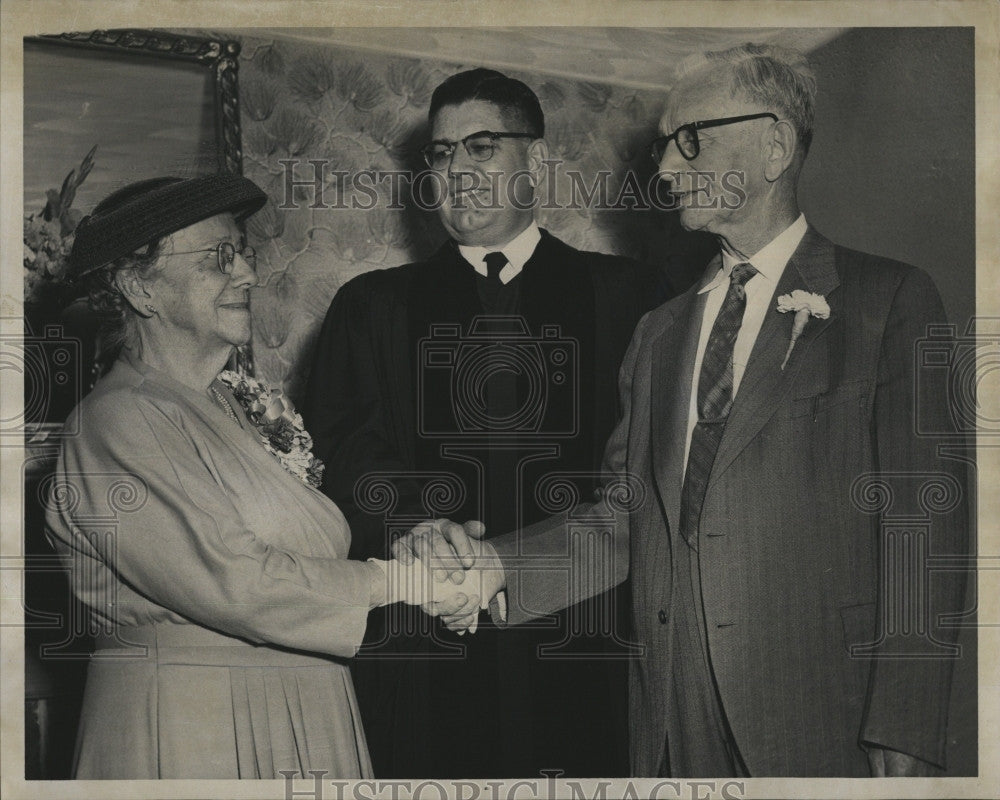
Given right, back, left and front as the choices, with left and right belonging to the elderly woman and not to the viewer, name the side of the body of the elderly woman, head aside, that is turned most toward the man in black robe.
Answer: front

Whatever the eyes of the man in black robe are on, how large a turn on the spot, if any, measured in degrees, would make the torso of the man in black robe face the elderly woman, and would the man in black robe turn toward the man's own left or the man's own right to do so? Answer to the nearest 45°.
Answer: approximately 90° to the man's own right

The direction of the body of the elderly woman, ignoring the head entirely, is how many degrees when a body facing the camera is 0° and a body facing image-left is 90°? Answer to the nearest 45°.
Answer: approximately 270°

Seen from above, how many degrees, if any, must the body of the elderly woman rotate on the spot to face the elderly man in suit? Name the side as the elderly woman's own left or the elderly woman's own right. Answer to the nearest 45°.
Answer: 0° — they already face them

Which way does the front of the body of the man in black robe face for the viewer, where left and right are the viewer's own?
facing the viewer

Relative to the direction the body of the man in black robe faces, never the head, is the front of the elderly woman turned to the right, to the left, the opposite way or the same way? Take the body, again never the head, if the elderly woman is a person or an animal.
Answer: to the left

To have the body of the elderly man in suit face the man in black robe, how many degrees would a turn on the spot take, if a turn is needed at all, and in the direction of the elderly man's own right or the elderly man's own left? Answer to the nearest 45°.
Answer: approximately 45° to the elderly man's own right

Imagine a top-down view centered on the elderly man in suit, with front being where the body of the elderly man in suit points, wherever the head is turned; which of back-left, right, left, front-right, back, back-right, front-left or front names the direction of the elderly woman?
front-right

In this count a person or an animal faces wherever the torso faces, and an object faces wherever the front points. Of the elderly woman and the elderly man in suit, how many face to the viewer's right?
1

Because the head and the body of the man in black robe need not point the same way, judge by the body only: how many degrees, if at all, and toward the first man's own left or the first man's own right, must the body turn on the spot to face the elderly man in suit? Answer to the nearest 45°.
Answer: approximately 90° to the first man's own left

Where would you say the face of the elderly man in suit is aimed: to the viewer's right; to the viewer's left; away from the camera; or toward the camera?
to the viewer's left

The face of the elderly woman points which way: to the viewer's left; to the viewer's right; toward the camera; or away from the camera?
to the viewer's right
